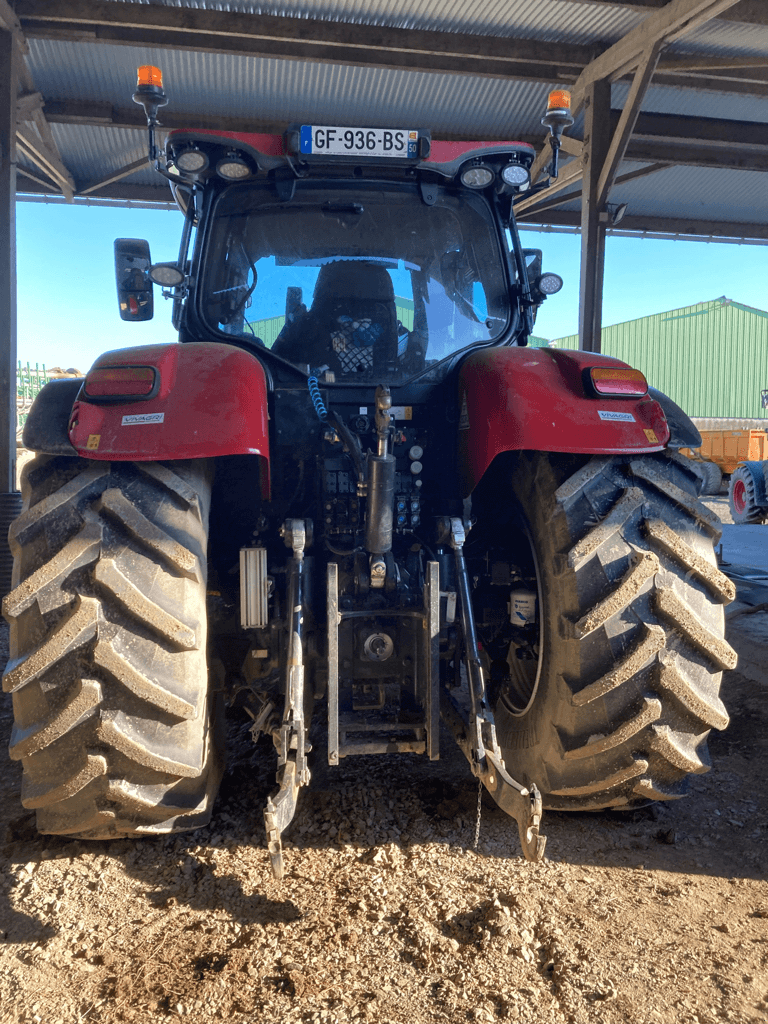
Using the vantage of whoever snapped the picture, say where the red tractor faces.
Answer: facing away from the viewer

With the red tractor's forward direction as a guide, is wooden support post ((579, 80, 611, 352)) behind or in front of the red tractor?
in front

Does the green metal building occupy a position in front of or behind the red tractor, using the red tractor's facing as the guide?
in front
